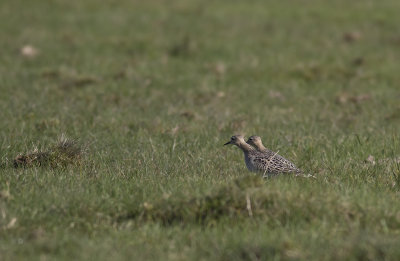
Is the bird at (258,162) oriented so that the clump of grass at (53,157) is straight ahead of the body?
yes

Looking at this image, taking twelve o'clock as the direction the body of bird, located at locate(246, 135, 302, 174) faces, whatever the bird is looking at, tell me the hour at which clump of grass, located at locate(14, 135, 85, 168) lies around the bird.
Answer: The clump of grass is roughly at 12 o'clock from the bird.

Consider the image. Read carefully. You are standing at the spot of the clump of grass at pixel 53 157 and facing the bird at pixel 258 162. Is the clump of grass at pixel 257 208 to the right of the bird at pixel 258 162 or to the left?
right

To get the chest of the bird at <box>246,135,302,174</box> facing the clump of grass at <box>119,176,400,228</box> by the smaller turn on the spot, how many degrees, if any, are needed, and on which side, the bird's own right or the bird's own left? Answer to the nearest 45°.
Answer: approximately 90° to the bird's own left

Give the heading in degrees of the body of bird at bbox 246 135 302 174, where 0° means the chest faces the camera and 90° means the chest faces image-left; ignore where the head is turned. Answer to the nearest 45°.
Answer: approximately 90°

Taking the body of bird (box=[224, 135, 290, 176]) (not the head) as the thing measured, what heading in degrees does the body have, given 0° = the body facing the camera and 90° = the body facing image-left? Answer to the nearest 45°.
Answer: approximately 90°

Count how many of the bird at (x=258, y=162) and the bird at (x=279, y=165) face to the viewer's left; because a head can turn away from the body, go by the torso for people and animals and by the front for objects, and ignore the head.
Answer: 2
